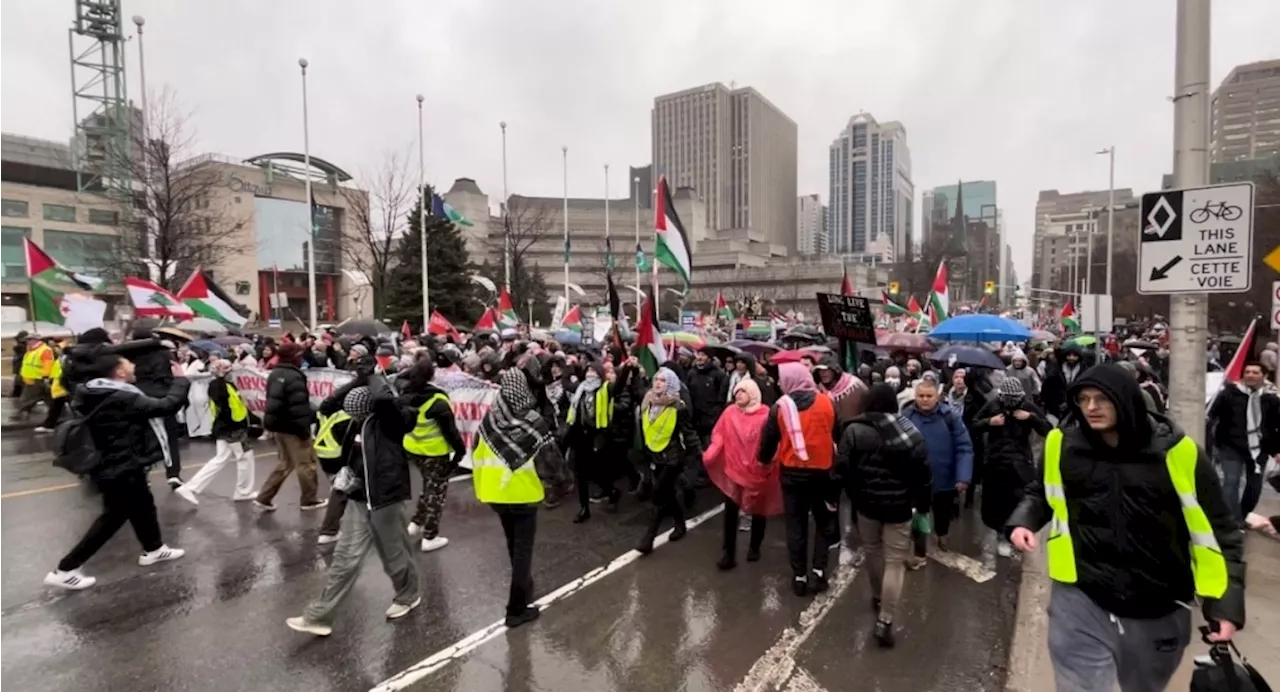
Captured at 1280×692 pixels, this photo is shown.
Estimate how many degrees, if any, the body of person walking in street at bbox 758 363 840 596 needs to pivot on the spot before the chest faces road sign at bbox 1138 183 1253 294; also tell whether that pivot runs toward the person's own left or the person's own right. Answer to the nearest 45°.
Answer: approximately 90° to the person's own right

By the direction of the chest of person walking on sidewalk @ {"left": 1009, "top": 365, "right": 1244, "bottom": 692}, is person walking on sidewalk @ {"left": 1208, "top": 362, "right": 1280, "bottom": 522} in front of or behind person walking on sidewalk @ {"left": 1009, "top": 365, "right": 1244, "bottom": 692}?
behind

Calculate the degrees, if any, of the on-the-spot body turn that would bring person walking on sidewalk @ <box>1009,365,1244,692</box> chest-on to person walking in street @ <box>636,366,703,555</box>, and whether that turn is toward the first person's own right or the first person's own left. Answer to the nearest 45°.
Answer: approximately 135° to the first person's own right

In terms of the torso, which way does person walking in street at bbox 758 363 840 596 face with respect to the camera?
away from the camera

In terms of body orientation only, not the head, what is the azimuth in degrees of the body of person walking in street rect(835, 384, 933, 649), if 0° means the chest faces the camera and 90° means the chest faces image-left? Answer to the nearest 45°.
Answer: approximately 180°

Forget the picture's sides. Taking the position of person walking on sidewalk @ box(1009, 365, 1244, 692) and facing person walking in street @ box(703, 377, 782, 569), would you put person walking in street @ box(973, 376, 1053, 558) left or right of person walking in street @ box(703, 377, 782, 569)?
right

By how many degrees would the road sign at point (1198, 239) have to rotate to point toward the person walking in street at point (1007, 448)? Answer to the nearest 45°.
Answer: approximately 135° to its right

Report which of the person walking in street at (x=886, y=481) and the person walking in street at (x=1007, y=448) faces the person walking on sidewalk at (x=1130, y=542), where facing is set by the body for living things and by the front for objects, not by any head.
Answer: the person walking in street at (x=1007, y=448)

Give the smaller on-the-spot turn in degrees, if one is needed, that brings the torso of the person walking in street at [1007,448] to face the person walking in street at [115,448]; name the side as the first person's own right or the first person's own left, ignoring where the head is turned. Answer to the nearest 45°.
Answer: approximately 45° to the first person's own right
